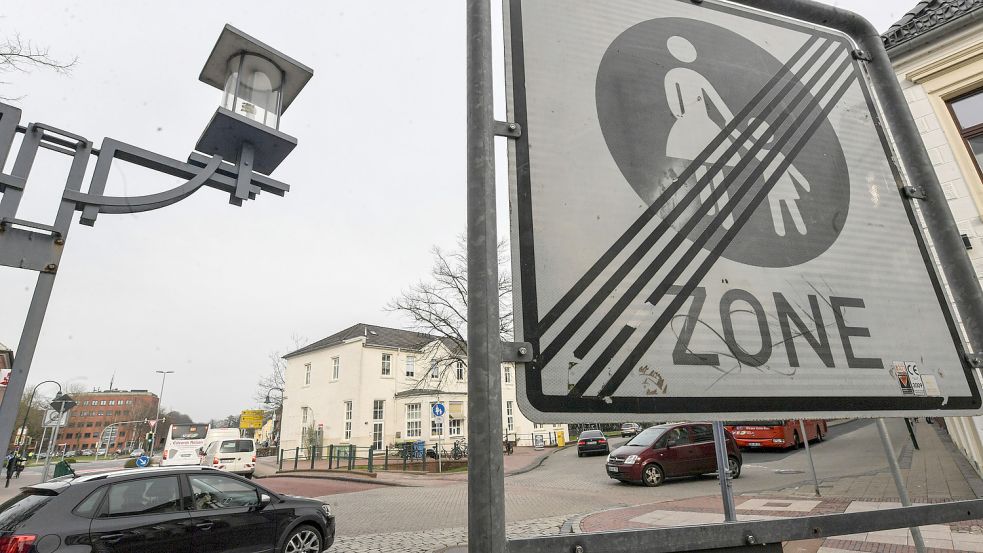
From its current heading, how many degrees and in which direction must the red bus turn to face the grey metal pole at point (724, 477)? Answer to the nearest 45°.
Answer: approximately 45° to its left

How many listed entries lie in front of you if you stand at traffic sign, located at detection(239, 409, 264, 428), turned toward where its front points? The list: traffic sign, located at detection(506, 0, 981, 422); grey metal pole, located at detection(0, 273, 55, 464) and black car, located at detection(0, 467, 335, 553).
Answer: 3

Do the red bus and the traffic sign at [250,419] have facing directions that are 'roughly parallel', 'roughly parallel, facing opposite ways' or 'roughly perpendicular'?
roughly perpendicular

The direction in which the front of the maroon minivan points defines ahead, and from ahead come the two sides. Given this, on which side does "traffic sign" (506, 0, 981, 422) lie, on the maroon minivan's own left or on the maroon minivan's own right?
on the maroon minivan's own left

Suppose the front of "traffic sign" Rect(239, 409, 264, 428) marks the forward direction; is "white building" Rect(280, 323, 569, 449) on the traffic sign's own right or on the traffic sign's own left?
on the traffic sign's own left

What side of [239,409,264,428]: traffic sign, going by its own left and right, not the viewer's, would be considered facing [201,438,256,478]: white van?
front

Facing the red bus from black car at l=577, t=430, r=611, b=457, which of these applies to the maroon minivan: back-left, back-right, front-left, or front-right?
front-right

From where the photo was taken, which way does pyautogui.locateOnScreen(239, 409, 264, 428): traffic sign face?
toward the camera

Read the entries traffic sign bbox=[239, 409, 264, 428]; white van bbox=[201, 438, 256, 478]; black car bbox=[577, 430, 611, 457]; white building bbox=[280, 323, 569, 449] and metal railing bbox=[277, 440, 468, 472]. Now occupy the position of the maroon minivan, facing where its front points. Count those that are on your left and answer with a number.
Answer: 0

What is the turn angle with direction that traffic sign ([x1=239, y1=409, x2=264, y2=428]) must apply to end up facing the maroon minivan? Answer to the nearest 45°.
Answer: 0° — it already faces it

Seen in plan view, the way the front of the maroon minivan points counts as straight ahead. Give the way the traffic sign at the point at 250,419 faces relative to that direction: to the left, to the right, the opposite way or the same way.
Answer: to the left

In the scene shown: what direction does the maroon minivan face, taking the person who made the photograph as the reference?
facing the viewer and to the left of the viewer
